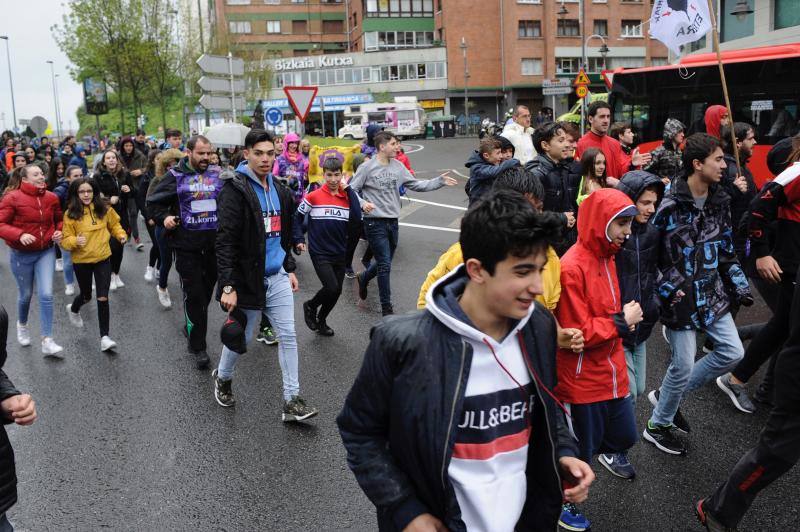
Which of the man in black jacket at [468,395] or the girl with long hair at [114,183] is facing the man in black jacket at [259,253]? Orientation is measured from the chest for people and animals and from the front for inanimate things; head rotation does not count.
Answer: the girl with long hair

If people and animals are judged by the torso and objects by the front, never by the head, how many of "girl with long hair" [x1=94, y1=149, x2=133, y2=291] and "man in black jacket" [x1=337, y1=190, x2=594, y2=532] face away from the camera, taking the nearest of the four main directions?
0

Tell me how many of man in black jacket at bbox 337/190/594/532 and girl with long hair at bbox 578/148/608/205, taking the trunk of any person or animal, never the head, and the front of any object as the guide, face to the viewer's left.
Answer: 0

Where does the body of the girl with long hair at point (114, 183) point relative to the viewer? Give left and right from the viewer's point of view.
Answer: facing the viewer

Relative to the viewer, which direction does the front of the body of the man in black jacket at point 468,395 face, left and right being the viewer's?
facing the viewer and to the right of the viewer

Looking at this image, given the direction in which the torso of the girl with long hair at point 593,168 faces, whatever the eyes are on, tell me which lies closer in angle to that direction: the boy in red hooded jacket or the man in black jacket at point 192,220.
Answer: the boy in red hooded jacket

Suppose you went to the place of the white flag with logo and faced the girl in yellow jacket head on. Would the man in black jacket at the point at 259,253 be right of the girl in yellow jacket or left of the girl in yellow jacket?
left

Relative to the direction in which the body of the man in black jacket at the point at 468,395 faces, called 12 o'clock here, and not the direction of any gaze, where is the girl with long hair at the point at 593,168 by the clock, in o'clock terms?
The girl with long hair is roughly at 8 o'clock from the man in black jacket.

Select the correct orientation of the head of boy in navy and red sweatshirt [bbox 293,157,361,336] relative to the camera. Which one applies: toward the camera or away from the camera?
toward the camera

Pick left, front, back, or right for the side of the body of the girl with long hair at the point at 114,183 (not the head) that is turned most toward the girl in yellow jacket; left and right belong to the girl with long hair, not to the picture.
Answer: front

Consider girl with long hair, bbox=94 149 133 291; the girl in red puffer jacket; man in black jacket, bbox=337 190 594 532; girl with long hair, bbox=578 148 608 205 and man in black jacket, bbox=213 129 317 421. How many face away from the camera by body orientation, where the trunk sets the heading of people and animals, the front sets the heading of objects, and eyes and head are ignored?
0

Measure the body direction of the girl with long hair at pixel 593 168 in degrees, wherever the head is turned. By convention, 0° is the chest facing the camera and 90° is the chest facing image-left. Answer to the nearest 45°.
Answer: approximately 315°

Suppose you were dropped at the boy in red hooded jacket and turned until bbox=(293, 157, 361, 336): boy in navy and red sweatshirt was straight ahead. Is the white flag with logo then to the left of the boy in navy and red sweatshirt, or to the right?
right

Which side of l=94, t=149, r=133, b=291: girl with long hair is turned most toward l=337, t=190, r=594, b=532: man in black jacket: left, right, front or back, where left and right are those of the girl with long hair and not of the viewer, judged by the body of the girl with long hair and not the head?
front

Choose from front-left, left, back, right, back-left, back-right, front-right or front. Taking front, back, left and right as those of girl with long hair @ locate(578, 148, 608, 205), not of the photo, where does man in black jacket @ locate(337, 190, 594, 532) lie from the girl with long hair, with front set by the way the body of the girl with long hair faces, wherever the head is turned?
front-right
